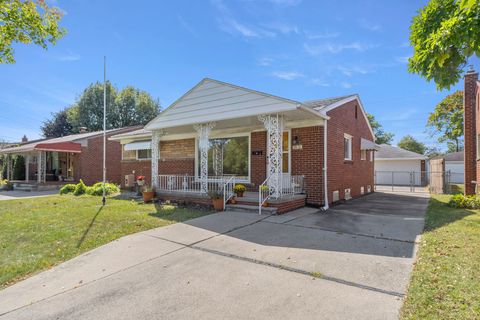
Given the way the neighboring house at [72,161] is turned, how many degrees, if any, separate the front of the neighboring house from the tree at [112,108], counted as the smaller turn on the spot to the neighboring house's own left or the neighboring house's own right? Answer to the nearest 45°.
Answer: approximately 135° to the neighboring house's own right

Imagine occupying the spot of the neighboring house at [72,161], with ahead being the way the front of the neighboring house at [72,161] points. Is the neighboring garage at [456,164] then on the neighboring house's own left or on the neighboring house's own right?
on the neighboring house's own left

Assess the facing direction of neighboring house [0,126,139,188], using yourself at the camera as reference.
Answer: facing the viewer and to the left of the viewer

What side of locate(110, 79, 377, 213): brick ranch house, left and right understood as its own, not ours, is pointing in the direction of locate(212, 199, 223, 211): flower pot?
front

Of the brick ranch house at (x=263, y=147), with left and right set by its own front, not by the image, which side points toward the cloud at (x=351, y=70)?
back

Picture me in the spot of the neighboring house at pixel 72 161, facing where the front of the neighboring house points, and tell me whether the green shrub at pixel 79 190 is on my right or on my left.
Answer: on my left

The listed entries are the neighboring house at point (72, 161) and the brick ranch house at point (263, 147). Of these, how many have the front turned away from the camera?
0

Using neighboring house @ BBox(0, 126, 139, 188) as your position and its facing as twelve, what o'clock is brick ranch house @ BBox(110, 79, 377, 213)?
The brick ranch house is roughly at 10 o'clock from the neighboring house.

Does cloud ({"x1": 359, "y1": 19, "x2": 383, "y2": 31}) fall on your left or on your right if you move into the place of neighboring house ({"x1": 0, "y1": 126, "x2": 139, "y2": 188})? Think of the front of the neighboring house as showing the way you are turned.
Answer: on your left
